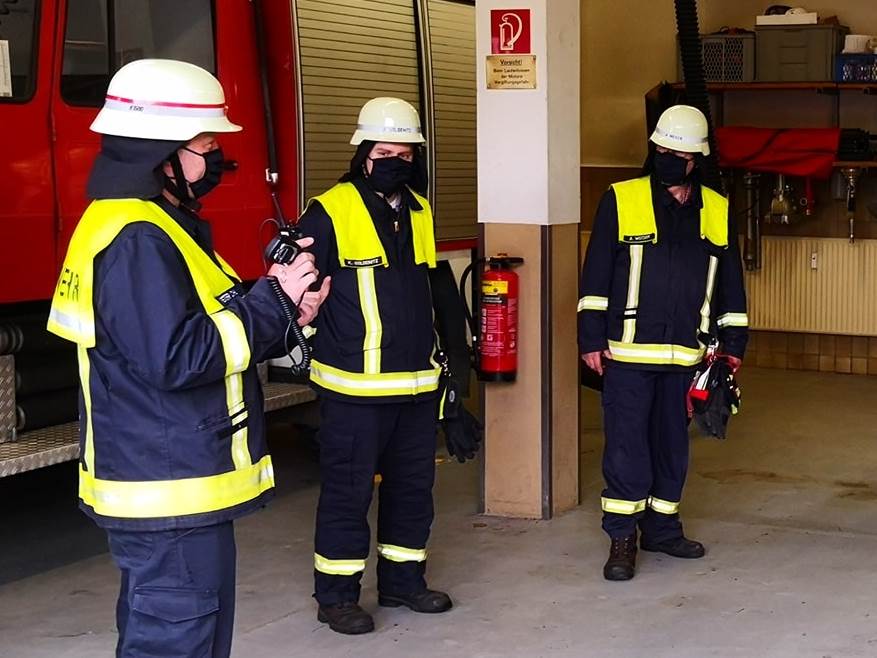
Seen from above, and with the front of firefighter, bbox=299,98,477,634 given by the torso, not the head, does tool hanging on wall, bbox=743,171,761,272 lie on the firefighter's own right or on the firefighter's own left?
on the firefighter's own left

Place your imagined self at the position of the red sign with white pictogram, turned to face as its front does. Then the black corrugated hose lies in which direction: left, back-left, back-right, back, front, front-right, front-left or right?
back-left

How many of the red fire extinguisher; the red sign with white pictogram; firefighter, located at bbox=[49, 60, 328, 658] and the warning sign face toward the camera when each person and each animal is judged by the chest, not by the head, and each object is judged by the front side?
3

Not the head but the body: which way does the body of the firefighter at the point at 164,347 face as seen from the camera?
to the viewer's right

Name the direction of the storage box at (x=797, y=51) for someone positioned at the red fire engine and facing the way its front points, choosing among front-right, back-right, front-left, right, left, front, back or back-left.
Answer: back

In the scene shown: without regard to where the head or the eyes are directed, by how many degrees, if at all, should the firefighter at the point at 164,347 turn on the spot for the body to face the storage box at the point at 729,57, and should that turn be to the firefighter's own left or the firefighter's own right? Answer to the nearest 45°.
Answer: approximately 45° to the firefighter's own left

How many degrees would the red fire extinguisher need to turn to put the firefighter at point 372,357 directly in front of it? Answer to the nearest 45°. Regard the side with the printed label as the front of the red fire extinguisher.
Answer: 0° — it already faces them

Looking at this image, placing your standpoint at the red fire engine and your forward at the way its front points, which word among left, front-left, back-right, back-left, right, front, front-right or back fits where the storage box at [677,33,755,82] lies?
back

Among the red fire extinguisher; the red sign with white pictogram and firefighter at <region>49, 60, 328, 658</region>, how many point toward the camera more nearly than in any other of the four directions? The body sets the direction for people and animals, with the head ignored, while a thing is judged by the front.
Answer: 2

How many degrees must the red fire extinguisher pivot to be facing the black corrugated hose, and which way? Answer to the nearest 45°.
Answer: approximately 135° to its left

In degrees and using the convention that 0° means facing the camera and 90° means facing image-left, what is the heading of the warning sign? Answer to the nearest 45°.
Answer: approximately 0°
